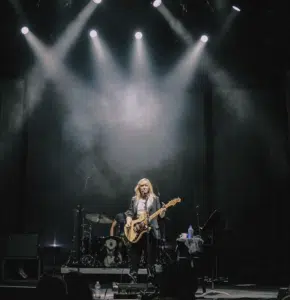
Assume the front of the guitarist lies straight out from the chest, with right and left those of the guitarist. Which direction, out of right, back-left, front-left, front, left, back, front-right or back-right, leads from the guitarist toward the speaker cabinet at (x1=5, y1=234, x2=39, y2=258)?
back-right

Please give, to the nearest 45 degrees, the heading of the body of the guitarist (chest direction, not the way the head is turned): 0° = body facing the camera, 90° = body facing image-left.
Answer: approximately 0°

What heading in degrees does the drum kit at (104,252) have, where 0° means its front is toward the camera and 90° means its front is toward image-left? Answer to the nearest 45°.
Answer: approximately 0°

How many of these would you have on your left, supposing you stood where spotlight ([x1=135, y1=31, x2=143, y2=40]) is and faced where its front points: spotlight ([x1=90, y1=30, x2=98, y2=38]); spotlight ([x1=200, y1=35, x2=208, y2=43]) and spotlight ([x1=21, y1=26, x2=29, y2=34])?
1
